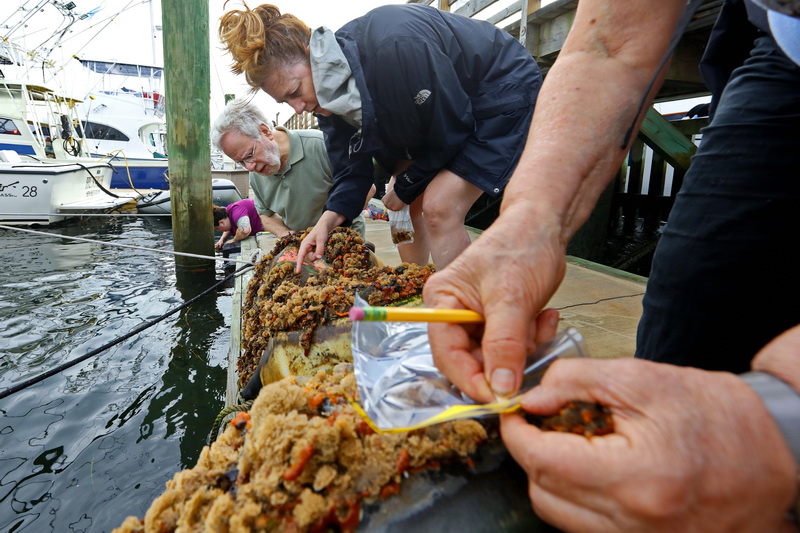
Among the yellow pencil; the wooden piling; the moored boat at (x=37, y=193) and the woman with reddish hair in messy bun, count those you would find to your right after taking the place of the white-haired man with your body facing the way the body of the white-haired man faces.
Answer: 2

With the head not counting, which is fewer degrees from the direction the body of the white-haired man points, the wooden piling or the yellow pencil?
the yellow pencil

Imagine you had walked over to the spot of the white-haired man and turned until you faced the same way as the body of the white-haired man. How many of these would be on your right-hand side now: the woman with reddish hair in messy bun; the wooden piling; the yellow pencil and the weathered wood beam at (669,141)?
1

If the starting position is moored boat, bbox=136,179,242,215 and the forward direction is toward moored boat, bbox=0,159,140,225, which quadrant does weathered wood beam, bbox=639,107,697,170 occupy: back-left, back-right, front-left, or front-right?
back-left

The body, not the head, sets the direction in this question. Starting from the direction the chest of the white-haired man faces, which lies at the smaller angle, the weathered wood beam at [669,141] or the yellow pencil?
the yellow pencil

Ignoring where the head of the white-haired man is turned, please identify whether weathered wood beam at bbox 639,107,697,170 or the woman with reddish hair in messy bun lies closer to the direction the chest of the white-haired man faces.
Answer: the woman with reddish hair in messy bun

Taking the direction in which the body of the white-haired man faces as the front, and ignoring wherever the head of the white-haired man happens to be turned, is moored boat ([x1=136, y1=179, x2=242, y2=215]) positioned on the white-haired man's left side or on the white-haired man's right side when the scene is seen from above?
on the white-haired man's right side

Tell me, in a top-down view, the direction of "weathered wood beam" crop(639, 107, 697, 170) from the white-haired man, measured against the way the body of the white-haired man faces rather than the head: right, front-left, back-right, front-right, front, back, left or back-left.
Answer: back-left

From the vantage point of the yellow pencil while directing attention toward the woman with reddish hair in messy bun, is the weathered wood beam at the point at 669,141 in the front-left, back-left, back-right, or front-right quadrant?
front-right

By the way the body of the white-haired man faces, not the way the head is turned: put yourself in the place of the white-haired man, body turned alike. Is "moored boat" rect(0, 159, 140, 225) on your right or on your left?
on your right

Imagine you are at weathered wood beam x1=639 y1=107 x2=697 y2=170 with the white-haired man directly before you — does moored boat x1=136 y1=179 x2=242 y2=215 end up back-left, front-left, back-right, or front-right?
front-right

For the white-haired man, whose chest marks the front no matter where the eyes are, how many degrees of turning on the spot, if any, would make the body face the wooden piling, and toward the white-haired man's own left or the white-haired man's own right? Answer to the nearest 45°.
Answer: approximately 90° to the white-haired man's own right

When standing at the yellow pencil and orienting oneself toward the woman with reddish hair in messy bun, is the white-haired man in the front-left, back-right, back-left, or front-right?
front-left

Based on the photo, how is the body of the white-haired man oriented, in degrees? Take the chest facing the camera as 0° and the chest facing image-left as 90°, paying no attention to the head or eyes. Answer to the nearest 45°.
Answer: approximately 45°

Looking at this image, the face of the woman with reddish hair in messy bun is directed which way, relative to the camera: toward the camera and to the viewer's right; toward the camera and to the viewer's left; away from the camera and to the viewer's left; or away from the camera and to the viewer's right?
toward the camera and to the viewer's left

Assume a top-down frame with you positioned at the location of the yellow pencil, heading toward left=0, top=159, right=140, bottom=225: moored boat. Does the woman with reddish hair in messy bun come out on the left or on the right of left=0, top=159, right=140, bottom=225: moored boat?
right

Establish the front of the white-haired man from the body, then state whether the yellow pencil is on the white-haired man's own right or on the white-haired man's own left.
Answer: on the white-haired man's own left
